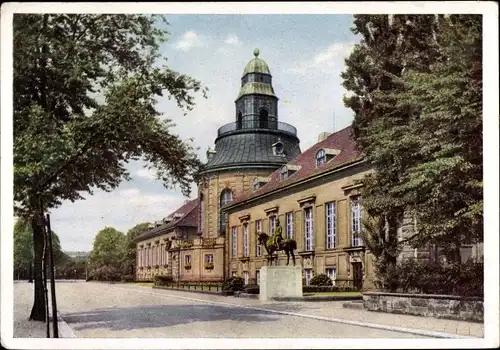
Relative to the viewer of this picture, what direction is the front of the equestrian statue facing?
facing to the left of the viewer

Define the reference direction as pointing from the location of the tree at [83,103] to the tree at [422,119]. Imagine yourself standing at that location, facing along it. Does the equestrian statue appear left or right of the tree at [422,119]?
left

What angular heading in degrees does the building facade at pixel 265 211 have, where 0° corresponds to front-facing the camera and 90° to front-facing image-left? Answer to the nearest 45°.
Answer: approximately 45°

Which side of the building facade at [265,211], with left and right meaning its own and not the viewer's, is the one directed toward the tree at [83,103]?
front

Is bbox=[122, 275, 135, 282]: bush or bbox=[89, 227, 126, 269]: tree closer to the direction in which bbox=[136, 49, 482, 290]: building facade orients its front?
the tree
